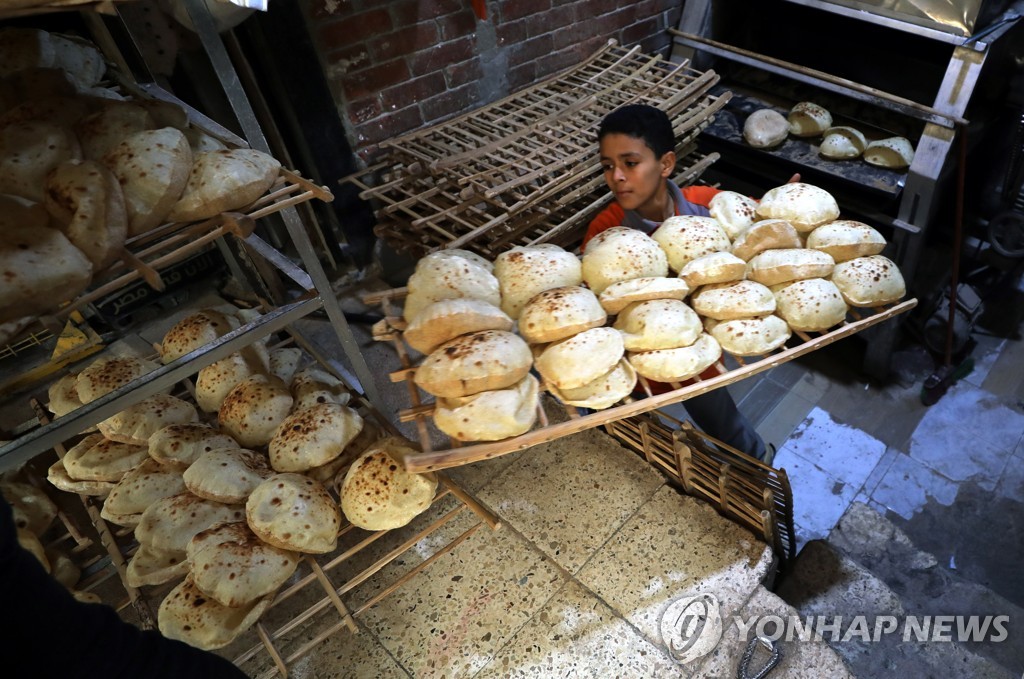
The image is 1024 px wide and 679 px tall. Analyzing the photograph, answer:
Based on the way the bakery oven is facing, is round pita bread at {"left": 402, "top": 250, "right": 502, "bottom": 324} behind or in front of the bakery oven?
in front

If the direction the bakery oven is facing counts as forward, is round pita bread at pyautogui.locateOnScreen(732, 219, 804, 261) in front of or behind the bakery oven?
in front

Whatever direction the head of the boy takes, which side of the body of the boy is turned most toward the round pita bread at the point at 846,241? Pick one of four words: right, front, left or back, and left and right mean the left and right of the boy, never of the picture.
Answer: left

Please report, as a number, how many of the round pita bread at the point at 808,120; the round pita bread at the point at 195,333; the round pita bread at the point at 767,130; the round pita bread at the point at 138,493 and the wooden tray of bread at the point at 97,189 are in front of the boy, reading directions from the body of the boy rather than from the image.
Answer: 3

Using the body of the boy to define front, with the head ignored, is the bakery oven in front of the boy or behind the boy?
behind
